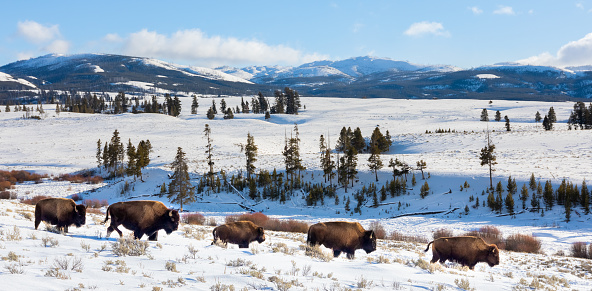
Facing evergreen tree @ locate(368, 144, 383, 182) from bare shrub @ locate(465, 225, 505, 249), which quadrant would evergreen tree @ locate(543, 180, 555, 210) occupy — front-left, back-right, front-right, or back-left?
front-right

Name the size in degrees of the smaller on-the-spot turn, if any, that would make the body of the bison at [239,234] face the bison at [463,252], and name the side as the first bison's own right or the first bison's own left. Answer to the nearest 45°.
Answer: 0° — it already faces it

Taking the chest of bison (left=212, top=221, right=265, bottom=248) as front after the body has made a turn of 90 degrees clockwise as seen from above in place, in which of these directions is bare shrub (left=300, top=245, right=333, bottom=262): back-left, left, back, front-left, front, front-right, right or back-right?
front-left

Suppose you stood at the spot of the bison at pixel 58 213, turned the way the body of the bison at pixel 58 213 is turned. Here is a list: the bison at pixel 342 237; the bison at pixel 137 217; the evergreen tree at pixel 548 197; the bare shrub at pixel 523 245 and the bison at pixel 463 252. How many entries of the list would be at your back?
0

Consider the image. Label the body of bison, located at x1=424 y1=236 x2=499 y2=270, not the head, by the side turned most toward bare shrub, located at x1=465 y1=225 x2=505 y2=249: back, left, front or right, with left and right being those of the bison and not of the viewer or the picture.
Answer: left

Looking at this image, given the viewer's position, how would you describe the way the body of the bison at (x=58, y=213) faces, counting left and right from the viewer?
facing to the right of the viewer

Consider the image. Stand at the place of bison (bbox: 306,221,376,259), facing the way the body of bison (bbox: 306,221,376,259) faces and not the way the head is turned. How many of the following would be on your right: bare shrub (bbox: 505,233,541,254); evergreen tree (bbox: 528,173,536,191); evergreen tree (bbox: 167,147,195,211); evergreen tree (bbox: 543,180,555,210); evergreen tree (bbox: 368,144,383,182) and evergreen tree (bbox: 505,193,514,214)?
0

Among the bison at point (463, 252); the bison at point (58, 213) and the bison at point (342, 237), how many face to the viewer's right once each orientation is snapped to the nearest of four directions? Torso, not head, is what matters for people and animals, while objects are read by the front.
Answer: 3

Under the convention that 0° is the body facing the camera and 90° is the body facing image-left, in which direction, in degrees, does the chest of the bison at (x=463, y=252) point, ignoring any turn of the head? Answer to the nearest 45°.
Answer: approximately 270°

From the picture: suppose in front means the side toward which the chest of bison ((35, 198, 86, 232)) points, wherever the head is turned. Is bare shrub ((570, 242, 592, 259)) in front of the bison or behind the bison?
in front

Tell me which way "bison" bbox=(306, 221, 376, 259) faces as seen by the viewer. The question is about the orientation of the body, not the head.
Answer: to the viewer's right

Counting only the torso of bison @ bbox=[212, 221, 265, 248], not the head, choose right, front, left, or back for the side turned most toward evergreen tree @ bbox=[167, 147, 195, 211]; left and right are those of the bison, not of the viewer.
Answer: left

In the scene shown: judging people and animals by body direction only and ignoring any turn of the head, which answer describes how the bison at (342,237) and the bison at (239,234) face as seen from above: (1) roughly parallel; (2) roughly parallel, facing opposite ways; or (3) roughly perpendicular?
roughly parallel

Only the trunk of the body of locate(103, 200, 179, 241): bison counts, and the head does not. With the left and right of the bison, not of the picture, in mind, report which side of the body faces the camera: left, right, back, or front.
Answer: right

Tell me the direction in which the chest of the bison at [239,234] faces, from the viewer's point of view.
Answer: to the viewer's right

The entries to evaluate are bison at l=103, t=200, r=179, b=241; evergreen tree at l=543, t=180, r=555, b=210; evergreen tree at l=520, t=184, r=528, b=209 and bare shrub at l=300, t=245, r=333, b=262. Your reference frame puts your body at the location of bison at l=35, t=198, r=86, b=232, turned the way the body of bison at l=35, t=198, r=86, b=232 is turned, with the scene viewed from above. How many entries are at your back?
0

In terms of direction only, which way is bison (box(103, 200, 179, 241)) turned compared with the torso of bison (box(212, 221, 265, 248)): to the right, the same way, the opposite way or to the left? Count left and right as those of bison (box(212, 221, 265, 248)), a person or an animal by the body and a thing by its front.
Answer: the same way
